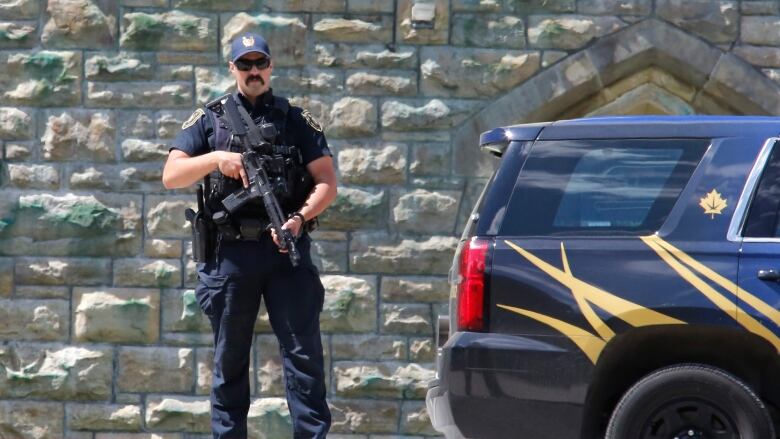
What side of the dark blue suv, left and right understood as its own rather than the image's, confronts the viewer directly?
right

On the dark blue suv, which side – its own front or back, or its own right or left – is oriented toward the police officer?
back

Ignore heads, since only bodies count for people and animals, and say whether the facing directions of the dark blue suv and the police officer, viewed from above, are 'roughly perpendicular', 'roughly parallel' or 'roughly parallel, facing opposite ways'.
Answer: roughly perpendicular

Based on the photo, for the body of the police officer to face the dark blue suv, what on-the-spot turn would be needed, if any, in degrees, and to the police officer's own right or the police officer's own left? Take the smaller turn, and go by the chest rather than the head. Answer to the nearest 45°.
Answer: approximately 45° to the police officer's own left

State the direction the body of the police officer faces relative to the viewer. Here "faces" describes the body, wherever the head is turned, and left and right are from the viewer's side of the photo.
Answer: facing the viewer

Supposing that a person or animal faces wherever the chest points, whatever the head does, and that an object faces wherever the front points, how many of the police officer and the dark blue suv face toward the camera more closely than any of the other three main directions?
1

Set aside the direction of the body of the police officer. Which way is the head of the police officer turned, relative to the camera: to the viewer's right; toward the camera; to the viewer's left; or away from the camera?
toward the camera

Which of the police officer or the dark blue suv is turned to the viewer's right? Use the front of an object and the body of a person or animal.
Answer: the dark blue suv
